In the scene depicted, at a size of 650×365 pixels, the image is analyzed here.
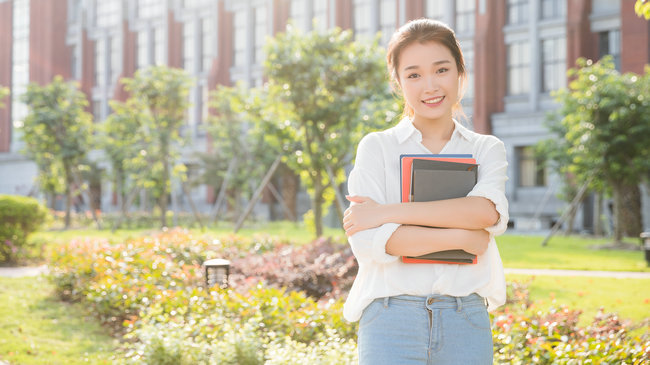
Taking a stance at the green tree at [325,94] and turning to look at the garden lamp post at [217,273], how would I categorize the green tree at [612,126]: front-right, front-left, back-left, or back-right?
back-left

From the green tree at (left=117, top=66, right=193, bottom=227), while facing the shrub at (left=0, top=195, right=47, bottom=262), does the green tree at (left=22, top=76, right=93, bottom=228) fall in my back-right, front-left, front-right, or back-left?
back-right

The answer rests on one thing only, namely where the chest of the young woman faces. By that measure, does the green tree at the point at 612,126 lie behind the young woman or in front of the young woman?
behind

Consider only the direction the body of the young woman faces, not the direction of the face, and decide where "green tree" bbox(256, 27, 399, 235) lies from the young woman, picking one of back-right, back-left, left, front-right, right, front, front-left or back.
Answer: back

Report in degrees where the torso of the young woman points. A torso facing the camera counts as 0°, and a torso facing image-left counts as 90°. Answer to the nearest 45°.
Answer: approximately 0°

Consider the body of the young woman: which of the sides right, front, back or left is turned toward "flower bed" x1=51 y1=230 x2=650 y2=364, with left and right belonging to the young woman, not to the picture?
back

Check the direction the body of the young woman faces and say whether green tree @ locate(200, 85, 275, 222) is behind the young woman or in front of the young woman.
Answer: behind

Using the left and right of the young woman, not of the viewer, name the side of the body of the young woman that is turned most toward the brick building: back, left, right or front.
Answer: back

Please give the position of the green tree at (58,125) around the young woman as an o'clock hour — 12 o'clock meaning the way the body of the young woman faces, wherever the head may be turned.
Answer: The green tree is roughly at 5 o'clock from the young woman.

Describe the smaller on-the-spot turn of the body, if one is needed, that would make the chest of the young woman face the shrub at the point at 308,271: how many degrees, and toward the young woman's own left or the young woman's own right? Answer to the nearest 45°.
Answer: approximately 180°

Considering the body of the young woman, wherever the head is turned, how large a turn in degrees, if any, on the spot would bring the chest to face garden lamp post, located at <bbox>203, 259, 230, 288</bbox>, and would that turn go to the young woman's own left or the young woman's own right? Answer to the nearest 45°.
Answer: approximately 135° to the young woman's own right
